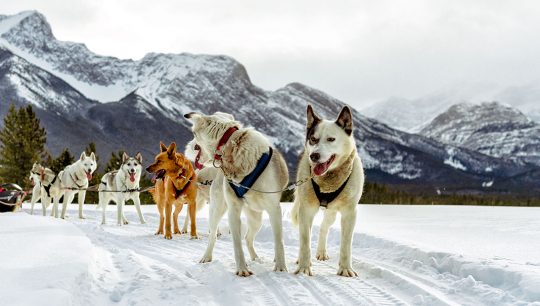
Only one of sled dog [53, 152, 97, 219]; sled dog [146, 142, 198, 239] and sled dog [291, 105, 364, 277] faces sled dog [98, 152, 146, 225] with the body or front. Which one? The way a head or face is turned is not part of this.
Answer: sled dog [53, 152, 97, 219]

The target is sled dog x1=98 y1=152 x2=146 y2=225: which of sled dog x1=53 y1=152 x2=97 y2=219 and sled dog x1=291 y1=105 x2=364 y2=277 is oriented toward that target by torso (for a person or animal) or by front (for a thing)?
sled dog x1=53 y1=152 x2=97 y2=219

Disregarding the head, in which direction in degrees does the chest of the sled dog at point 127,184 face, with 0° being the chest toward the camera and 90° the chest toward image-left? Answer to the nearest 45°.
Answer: approximately 315°

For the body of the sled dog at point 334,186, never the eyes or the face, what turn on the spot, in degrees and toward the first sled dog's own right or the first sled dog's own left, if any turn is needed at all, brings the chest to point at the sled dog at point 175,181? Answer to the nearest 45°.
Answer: approximately 135° to the first sled dog's own right

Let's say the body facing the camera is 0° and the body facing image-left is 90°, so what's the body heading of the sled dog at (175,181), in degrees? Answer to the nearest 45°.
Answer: approximately 0°

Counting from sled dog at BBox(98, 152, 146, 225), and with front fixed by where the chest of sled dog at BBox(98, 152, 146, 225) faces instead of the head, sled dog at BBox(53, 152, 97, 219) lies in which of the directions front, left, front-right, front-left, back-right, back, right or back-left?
back

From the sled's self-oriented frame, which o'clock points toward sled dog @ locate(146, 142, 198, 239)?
The sled dog is roughly at 1 o'clock from the sled.

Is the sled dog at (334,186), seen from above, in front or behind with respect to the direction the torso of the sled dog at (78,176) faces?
in front

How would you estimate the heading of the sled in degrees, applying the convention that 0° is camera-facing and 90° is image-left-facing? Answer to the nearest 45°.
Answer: approximately 315°
